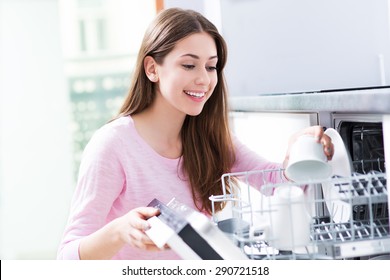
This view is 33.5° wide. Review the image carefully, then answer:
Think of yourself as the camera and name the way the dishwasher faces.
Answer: facing the viewer and to the left of the viewer

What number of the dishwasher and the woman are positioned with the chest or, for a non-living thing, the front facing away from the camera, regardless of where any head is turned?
0

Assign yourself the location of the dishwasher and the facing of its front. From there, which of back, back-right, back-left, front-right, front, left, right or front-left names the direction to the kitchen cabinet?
back-right

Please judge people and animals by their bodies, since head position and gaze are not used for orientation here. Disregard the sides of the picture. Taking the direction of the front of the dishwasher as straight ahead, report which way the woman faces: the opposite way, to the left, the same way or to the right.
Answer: to the left

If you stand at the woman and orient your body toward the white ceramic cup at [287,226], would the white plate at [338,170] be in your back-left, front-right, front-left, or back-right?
front-left

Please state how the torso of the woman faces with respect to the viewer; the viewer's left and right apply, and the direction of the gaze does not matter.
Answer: facing the viewer and to the right of the viewer

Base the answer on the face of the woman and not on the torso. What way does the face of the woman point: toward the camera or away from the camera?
toward the camera
